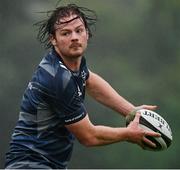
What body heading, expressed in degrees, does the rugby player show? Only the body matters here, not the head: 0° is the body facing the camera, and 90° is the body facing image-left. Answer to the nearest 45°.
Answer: approximately 270°
